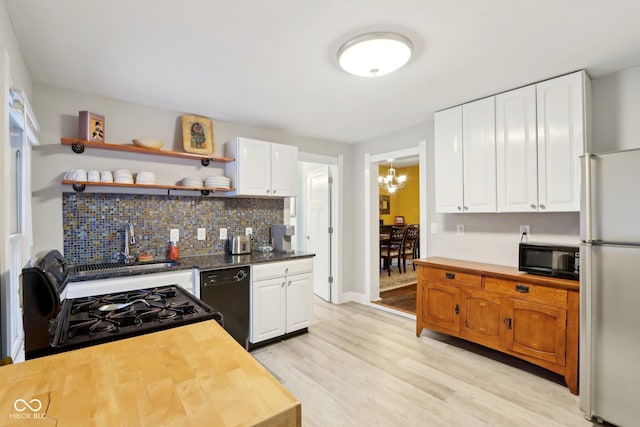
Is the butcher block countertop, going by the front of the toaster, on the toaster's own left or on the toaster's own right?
on the toaster's own right

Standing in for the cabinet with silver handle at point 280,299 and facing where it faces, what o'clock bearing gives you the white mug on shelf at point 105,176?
The white mug on shelf is roughly at 4 o'clock from the cabinet with silver handle.

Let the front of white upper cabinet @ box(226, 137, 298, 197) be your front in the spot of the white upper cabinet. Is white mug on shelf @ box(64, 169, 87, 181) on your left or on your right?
on your right

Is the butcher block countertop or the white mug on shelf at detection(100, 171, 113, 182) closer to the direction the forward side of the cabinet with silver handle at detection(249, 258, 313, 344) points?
the butcher block countertop
